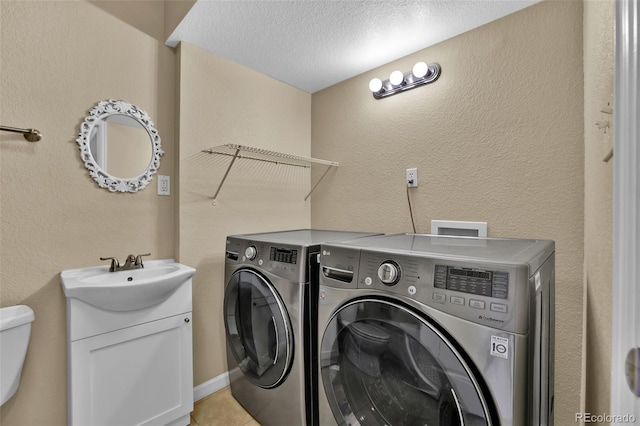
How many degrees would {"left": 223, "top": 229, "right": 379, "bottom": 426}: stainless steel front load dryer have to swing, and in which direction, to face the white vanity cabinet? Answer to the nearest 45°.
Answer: approximately 45° to its right

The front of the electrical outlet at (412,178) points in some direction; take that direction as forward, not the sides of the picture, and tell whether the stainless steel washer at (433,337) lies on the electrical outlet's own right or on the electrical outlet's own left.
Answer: on the electrical outlet's own left

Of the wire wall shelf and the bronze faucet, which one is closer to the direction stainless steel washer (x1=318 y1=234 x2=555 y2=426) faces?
the bronze faucet

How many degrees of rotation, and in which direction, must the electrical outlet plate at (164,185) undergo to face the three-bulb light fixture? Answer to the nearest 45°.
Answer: approximately 45° to its left

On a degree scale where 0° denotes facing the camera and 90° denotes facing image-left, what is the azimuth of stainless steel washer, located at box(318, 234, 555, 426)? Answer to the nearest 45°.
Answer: approximately 45°

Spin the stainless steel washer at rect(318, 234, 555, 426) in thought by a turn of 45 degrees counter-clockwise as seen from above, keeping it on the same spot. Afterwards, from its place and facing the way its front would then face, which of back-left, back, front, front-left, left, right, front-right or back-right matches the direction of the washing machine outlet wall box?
back

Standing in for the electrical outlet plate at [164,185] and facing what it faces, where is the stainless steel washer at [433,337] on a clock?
The stainless steel washer is roughly at 11 o'clock from the electrical outlet plate.

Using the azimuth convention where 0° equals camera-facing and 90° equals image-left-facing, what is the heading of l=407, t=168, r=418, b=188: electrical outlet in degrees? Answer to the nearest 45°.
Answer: approximately 45°
